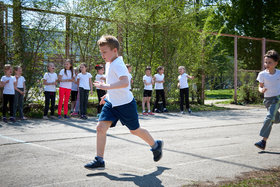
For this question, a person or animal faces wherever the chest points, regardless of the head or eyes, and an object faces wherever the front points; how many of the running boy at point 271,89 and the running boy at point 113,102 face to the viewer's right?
0

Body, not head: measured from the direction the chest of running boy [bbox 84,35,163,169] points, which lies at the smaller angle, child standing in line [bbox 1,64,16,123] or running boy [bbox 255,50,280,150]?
the child standing in line

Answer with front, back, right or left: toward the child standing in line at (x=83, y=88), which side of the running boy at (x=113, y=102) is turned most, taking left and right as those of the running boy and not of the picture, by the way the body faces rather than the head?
right

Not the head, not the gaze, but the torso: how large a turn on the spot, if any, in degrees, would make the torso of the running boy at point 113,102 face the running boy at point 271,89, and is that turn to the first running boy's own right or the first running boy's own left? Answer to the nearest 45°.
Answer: approximately 135° to the first running boy's own right

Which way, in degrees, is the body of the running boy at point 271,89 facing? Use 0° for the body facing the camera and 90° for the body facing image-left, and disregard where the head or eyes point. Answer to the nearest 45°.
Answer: approximately 45°

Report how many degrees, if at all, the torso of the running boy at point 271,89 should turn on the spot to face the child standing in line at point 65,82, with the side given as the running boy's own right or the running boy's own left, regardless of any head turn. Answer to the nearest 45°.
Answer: approximately 90° to the running boy's own right

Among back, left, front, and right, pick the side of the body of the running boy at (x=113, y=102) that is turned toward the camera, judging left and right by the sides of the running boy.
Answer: left

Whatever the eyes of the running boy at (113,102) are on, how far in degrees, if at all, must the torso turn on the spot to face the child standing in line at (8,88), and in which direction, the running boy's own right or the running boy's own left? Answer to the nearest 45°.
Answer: approximately 45° to the running boy's own right
